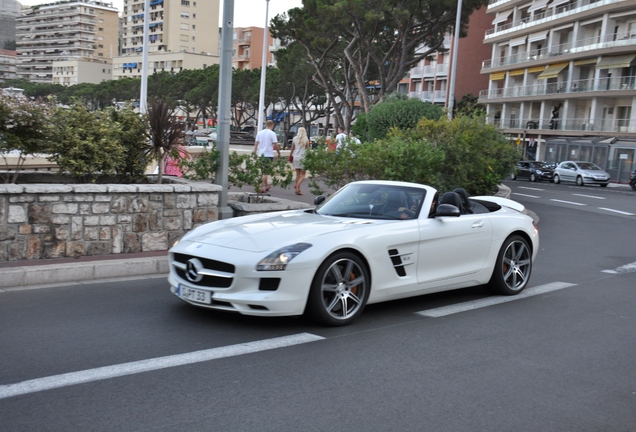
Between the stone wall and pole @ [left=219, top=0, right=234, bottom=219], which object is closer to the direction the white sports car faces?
the stone wall

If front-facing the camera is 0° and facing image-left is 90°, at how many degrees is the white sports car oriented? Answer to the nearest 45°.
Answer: approximately 45°

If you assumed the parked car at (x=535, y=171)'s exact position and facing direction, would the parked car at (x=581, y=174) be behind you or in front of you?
in front

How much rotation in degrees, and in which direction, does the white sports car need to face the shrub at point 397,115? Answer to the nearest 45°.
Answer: approximately 135° to its right

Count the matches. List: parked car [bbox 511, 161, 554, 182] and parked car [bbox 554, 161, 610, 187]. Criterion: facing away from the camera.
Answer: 0
